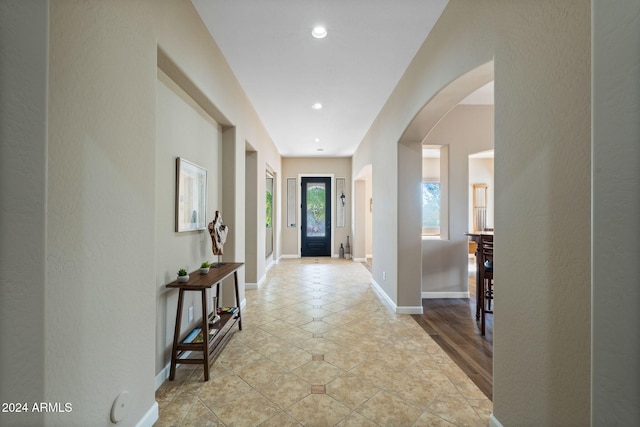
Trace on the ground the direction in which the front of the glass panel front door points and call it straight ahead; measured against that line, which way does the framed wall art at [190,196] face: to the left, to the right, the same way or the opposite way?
to the left

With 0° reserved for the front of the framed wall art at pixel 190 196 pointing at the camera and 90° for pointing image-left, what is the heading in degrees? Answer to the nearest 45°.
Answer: approximately 315°

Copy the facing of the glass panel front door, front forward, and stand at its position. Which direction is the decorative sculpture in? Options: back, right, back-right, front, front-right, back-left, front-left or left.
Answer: front

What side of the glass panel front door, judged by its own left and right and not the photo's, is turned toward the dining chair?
front

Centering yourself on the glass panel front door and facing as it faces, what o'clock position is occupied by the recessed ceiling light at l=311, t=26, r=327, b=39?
The recessed ceiling light is roughly at 12 o'clock from the glass panel front door.

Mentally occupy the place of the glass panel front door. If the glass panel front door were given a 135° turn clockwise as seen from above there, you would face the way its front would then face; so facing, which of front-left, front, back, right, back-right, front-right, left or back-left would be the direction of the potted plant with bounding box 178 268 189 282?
back-left

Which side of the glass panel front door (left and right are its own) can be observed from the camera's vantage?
front

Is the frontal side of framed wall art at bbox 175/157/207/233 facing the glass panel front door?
no
